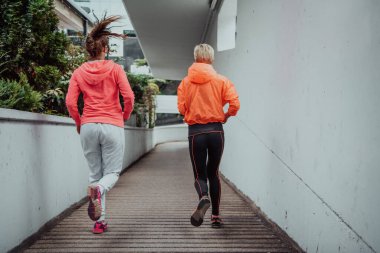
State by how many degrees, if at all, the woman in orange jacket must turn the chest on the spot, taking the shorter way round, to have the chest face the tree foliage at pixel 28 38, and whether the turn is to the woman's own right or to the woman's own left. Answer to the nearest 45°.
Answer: approximately 45° to the woman's own left

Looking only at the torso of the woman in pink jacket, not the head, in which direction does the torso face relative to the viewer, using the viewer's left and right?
facing away from the viewer

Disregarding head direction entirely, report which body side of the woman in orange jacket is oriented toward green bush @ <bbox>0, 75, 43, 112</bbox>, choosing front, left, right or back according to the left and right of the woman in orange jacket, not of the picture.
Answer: left

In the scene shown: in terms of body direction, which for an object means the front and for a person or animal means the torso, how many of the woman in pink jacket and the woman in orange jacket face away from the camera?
2

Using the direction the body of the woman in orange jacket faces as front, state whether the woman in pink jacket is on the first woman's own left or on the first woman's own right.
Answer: on the first woman's own left

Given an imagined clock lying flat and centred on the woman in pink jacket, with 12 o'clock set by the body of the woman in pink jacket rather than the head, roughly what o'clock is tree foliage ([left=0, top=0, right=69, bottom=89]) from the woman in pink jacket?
The tree foliage is roughly at 11 o'clock from the woman in pink jacket.

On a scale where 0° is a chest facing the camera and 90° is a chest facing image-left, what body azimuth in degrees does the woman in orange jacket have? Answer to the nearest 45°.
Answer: approximately 180°

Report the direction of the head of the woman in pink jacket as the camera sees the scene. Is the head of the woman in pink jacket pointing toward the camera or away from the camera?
away from the camera

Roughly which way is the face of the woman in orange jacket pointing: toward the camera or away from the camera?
away from the camera
